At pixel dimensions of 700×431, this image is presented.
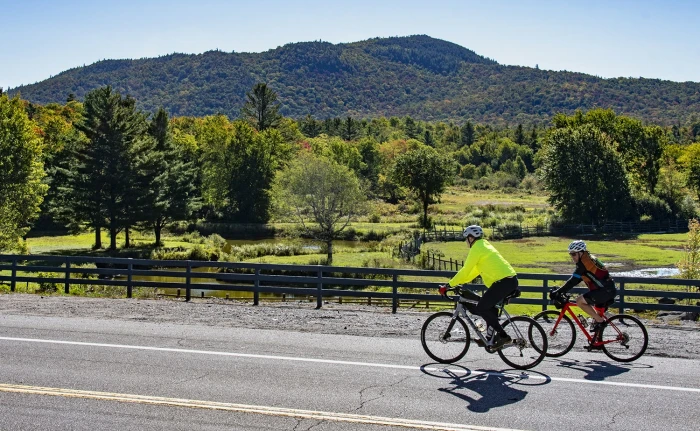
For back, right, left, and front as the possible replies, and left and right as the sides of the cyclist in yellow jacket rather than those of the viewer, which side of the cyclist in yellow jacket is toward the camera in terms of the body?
left

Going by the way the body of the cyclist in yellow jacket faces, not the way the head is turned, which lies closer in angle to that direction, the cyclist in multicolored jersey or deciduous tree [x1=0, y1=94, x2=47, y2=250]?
the deciduous tree

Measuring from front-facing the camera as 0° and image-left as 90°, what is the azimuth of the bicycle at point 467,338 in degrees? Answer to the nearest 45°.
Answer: approximately 90°

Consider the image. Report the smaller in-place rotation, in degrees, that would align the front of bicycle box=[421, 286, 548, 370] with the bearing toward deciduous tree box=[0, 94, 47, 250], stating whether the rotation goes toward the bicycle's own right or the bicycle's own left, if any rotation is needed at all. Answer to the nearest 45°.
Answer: approximately 45° to the bicycle's own right

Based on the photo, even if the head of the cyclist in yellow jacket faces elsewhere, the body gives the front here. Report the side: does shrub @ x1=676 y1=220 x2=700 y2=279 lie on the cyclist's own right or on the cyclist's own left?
on the cyclist's own right

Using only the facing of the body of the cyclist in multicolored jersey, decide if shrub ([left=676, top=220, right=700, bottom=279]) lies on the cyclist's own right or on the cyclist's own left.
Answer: on the cyclist's own right

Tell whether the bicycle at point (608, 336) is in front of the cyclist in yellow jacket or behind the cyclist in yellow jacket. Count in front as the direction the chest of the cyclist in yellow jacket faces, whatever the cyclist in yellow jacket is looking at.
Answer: behind

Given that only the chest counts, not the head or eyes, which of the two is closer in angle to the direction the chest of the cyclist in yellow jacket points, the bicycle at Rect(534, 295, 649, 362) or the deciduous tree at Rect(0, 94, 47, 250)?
the deciduous tree

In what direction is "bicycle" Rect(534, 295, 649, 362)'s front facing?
to the viewer's left

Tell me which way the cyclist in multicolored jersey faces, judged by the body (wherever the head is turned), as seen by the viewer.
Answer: to the viewer's left

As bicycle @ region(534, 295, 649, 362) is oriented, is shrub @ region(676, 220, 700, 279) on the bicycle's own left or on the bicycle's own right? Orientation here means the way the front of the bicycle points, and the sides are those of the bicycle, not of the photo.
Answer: on the bicycle's own right
